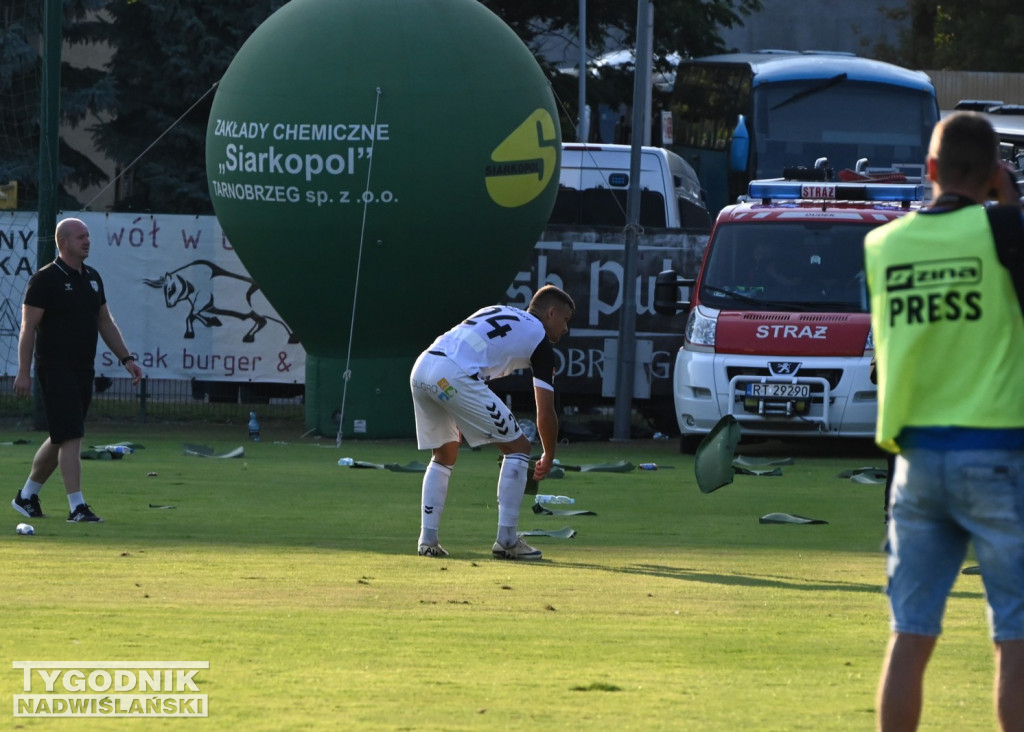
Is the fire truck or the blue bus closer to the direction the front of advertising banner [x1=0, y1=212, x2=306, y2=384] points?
the fire truck

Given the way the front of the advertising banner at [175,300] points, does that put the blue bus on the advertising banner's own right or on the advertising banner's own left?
on the advertising banner's own left

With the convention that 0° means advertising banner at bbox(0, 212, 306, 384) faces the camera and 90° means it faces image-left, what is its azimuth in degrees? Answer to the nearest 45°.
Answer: approximately 0°

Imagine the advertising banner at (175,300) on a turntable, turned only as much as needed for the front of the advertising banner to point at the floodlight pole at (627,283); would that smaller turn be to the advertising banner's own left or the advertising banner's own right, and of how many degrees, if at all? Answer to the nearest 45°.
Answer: approximately 45° to the advertising banner's own left

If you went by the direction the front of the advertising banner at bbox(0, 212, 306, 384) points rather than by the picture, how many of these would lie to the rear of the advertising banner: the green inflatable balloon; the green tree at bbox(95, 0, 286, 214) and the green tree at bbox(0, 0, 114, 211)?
2

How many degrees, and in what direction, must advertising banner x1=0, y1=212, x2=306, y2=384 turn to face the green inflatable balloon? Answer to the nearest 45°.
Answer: approximately 45° to its left

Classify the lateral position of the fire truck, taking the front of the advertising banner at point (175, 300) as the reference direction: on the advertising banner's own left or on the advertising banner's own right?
on the advertising banner's own left

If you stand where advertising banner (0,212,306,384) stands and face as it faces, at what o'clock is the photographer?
The photographer is roughly at 12 o'clock from the advertising banner.

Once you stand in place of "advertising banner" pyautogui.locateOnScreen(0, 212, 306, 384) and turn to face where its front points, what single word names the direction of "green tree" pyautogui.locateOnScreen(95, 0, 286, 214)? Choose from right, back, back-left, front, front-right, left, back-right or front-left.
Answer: back

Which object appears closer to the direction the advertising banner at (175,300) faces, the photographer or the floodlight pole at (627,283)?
the photographer

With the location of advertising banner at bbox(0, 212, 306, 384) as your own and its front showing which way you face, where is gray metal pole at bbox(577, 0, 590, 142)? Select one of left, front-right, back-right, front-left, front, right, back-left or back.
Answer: back-left

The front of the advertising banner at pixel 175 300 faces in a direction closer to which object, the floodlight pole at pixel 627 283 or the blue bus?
the floodlight pole

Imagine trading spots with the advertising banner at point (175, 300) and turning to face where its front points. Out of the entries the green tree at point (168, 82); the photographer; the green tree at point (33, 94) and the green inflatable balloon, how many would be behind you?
2
